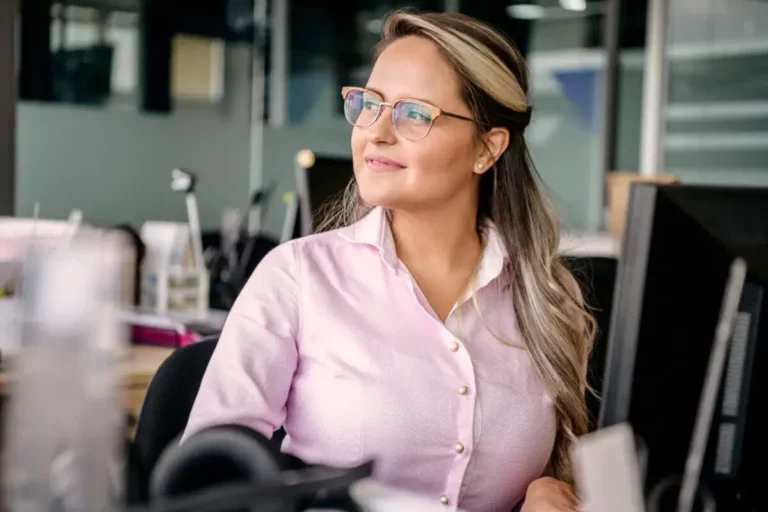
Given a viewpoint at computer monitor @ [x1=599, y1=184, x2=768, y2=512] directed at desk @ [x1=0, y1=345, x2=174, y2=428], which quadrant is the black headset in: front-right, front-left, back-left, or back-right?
front-left

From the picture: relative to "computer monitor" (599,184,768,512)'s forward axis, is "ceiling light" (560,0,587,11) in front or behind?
in front

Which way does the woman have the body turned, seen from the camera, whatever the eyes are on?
toward the camera

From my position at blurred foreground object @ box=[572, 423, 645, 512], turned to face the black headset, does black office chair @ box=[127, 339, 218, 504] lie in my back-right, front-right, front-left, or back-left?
front-right

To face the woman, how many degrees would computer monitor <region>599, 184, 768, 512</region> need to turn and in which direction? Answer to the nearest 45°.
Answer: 0° — it already faces them

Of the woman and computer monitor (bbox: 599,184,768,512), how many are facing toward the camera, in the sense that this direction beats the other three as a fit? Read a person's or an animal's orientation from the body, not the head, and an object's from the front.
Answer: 1

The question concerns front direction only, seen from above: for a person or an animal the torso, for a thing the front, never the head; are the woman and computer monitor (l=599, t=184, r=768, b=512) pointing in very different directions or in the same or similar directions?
very different directions

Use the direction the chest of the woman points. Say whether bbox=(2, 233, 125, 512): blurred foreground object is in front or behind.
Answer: in front

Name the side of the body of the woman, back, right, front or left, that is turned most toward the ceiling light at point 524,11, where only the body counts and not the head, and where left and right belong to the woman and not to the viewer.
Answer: back

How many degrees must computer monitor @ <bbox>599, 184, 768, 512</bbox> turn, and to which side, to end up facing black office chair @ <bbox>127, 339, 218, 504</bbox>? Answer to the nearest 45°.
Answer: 0° — it already faces it

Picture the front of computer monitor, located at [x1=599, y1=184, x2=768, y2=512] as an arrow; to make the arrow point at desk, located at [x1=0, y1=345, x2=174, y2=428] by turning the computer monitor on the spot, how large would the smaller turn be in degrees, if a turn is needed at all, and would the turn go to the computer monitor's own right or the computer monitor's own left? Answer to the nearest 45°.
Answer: approximately 45° to the computer monitor's own left

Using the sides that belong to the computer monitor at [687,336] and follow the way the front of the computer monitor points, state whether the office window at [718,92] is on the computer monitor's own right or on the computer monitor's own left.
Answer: on the computer monitor's own right

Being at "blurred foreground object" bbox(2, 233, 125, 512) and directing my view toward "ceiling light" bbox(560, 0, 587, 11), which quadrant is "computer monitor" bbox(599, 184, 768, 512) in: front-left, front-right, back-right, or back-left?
front-right

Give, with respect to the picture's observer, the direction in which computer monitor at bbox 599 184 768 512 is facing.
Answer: facing away from the viewer and to the left of the viewer
